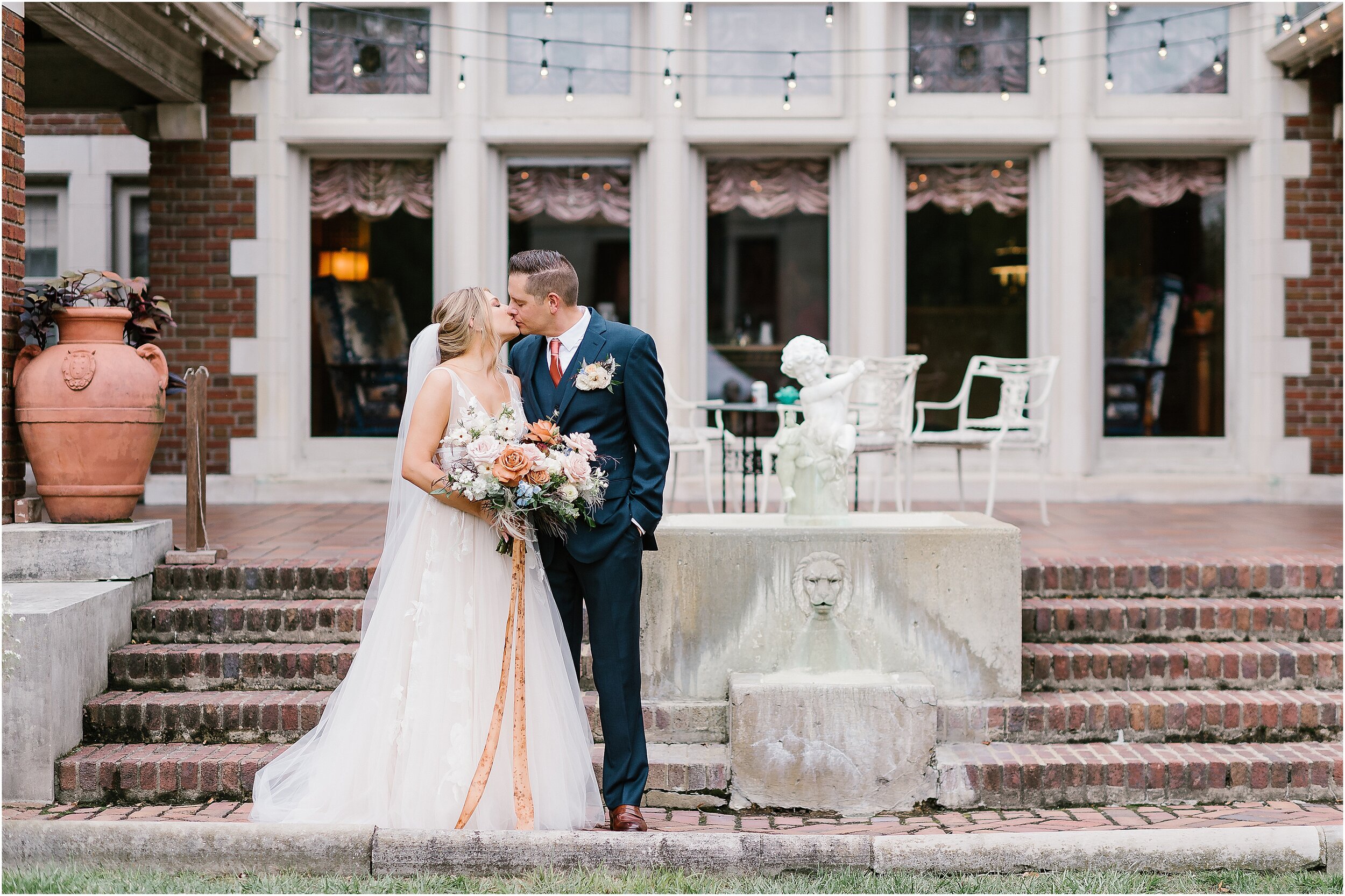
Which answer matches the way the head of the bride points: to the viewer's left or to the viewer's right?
to the viewer's right

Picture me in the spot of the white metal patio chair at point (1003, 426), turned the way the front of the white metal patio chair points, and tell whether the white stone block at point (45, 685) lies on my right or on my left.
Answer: on my left

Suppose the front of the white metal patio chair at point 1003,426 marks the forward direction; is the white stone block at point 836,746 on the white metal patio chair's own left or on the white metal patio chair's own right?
on the white metal patio chair's own left

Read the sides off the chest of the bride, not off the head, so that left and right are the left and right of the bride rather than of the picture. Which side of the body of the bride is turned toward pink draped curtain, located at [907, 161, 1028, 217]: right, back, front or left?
left
